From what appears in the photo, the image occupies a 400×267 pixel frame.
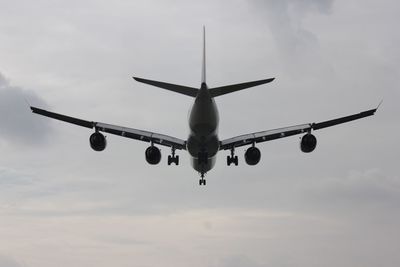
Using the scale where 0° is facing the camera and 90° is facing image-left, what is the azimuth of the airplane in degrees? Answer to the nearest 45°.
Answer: approximately 180°
